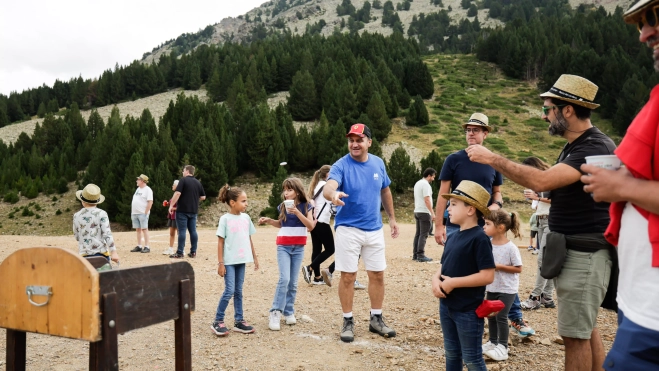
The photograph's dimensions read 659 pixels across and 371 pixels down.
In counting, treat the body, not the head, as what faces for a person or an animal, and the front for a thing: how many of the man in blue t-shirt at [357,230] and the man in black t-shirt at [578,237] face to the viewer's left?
1

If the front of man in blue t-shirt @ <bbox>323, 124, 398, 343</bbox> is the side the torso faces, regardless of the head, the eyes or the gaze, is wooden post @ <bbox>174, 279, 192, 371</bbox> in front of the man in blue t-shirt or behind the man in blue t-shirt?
in front

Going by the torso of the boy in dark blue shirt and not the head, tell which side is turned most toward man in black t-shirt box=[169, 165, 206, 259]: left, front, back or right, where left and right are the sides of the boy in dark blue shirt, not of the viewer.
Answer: right

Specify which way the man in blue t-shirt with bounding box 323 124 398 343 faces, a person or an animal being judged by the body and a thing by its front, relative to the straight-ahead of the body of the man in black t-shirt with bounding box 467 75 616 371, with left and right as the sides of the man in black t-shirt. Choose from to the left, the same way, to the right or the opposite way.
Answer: to the left

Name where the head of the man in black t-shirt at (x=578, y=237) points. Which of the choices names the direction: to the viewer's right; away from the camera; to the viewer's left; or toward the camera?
to the viewer's left

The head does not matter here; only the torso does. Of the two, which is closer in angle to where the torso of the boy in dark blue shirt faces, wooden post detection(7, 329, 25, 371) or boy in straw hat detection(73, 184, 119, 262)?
the wooden post

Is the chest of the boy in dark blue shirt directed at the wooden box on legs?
yes

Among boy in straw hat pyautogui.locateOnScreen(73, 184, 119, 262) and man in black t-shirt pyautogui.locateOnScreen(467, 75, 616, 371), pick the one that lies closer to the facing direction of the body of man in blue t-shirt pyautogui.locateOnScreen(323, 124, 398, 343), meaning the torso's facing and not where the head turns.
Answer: the man in black t-shirt

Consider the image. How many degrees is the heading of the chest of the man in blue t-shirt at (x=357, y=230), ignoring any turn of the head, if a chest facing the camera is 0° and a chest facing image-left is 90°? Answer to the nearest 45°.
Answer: approximately 0°

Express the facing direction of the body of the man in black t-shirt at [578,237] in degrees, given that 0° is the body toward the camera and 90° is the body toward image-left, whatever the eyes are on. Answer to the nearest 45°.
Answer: approximately 90°

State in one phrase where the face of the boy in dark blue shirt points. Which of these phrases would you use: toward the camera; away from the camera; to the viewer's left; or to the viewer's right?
to the viewer's left

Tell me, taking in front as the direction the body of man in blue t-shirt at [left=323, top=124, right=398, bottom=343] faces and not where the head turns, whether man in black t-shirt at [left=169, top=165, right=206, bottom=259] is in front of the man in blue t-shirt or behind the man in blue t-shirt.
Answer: behind

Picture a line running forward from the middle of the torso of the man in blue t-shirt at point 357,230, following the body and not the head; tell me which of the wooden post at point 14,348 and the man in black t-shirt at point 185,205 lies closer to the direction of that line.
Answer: the wooden post

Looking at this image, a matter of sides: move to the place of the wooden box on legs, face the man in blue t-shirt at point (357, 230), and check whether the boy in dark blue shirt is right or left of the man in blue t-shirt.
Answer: right

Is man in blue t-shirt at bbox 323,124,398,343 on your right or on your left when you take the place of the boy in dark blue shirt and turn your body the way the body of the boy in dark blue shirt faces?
on your right

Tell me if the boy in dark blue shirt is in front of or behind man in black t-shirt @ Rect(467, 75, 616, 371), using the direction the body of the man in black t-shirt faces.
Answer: in front

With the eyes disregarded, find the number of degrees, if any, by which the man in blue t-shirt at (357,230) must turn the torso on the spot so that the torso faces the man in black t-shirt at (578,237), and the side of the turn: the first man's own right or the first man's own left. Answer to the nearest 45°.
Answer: approximately 45° to the first man's own left
